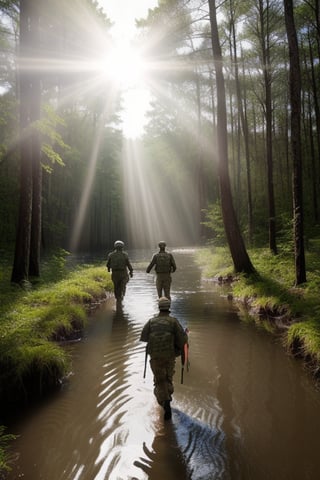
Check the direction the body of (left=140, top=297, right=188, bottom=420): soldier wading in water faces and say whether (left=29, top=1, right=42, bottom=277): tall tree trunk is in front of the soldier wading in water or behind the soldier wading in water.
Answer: in front

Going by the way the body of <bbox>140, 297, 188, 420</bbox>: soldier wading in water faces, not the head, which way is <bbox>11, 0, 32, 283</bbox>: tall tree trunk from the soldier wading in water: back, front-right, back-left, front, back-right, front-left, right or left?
front-left

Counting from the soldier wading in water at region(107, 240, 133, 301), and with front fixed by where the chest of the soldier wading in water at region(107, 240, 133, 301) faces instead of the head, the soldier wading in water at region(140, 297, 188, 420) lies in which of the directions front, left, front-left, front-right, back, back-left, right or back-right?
back

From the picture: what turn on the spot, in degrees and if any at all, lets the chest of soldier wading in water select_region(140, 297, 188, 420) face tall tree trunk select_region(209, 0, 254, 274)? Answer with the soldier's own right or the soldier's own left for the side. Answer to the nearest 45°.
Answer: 0° — they already face it

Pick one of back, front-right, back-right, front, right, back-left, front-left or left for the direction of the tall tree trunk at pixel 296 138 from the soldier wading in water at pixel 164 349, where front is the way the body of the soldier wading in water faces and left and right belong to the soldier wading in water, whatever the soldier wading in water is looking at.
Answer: front-right

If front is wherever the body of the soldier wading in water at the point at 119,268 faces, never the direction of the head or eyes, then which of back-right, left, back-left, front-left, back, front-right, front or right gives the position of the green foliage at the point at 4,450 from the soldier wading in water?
back

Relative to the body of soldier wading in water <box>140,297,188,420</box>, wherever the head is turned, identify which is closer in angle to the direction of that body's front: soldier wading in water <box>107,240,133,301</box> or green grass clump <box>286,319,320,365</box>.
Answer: the soldier wading in water

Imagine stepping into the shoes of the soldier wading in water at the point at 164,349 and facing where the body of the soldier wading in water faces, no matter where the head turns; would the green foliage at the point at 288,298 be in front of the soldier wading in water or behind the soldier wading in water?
in front

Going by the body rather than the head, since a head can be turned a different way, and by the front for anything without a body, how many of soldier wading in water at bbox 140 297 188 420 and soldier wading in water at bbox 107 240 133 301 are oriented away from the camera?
2

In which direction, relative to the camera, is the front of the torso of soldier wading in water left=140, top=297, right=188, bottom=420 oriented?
away from the camera

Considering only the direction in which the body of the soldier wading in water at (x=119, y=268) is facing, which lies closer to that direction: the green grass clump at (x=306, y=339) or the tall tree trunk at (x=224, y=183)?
the tall tree trunk

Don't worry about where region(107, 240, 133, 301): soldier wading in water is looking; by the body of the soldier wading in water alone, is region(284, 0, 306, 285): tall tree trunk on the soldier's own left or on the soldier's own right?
on the soldier's own right

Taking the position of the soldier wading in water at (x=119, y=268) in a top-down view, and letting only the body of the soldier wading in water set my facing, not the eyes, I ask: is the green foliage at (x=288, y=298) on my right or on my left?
on my right

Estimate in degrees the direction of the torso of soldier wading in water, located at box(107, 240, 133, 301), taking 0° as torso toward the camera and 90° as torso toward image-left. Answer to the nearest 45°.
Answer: approximately 180°
